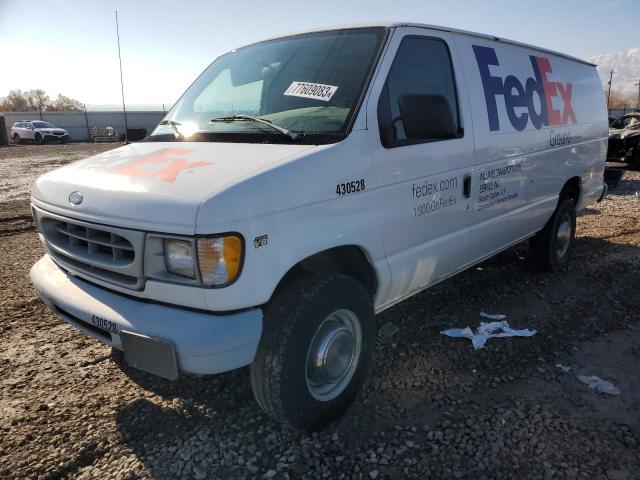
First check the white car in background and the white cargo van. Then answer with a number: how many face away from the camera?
0

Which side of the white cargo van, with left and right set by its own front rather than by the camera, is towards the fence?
right

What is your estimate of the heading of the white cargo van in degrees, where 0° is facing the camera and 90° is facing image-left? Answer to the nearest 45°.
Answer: approximately 45°

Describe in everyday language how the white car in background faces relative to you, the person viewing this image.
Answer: facing the viewer and to the right of the viewer

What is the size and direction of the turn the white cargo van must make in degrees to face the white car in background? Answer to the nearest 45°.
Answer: approximately 90° to its right

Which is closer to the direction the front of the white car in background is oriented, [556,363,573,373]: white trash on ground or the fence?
the white trash on ground

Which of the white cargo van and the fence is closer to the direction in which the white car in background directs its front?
the white cargo van

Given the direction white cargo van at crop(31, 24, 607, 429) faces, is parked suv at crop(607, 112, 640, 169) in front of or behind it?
behind
